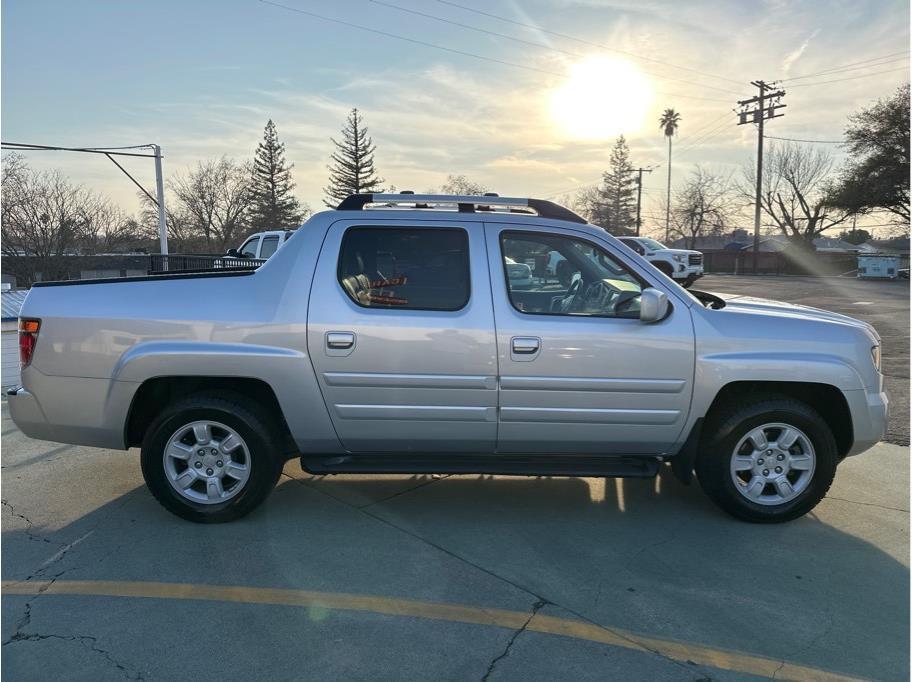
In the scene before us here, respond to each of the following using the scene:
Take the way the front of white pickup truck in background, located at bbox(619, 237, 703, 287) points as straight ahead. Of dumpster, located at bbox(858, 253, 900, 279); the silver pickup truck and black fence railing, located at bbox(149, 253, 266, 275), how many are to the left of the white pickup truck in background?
1

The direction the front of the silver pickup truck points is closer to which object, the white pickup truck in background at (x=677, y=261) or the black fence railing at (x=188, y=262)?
the white pickup truck in background

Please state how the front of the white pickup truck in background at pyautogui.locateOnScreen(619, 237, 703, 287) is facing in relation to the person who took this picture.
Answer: facing the viewer and to the right of the viewer

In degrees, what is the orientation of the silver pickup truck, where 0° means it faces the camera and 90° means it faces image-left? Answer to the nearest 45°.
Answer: approximately 270°

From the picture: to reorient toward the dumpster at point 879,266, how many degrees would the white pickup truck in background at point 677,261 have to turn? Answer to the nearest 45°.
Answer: approximately 90° to its left

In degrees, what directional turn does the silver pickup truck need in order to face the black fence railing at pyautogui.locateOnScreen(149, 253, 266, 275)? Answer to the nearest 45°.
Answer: approximately 135° to its left

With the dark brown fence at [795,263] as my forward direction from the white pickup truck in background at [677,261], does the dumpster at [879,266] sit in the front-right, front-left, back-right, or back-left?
front-right

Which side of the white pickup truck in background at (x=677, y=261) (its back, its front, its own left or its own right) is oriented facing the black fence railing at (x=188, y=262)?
right

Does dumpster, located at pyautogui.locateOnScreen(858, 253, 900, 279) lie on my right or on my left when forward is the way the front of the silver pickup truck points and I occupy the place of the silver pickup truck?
on my left

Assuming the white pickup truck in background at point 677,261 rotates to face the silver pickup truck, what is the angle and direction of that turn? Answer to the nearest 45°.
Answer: approximately 45° to its right

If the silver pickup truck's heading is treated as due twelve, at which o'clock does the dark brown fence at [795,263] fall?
The dark brown fence is roughly at 10 o'clock from the silver pickup truck.

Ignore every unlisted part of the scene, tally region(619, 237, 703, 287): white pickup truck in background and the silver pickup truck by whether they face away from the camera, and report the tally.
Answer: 0

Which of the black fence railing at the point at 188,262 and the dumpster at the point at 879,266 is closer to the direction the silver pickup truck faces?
the dumpster

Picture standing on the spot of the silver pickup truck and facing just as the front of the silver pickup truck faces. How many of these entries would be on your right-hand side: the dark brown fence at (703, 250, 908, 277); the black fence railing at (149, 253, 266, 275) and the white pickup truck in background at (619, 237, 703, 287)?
0

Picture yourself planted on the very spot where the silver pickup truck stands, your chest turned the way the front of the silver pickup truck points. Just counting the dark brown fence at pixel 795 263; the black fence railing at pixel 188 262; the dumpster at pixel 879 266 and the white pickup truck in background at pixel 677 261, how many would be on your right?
0

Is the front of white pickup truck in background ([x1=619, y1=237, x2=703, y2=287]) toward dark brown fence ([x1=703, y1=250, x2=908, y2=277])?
no

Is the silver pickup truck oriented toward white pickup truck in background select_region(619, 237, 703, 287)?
no
